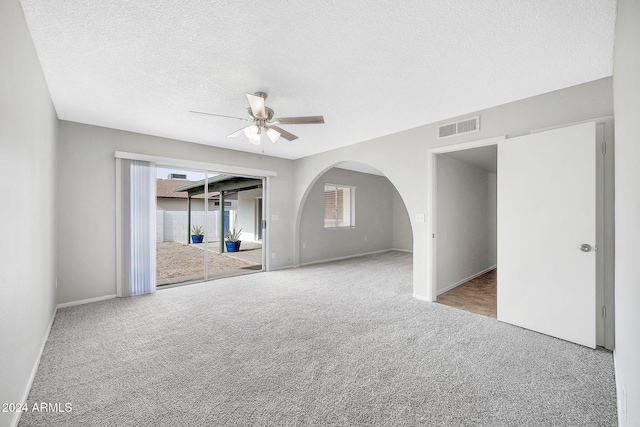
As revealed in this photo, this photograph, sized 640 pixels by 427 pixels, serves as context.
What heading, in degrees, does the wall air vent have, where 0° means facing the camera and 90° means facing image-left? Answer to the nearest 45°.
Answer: approximately 45°

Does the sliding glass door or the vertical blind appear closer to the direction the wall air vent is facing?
the vertical blind

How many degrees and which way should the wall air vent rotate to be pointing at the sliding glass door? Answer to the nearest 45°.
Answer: approximately 45° to its right

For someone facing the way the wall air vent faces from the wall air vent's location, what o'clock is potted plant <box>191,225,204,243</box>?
The potted plant is roughly at 2 o'clock from the wall air vent.

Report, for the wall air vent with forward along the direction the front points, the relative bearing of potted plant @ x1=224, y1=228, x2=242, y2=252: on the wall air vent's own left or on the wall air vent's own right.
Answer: on the wall air vent's own right

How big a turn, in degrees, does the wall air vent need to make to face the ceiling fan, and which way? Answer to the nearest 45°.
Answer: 0° — it already faces it
